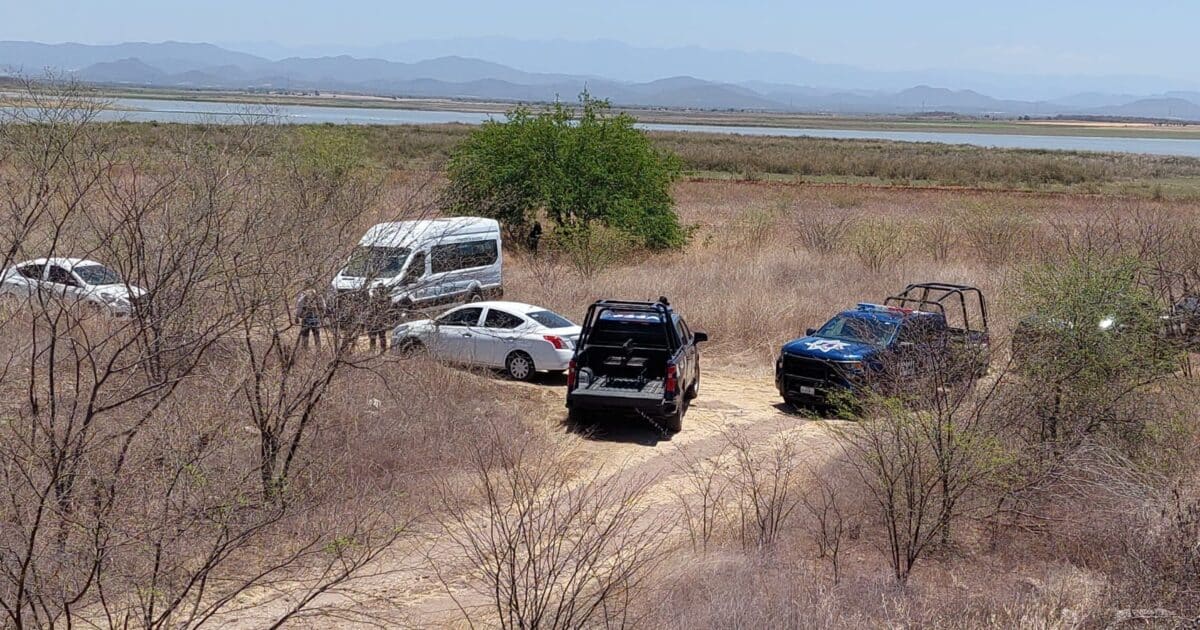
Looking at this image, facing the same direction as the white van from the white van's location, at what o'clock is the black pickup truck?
The black pickup truck is roughly at 10 o'clock from the white van.

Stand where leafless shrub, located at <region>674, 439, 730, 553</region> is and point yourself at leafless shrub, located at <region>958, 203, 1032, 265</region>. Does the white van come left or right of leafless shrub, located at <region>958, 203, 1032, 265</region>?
left

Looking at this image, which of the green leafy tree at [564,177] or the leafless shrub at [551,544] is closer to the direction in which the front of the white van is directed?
the leafless shrub

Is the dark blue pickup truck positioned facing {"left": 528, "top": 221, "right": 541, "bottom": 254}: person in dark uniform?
no

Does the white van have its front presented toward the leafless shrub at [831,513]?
no

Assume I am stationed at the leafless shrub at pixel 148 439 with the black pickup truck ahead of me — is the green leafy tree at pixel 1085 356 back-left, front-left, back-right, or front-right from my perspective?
front-right

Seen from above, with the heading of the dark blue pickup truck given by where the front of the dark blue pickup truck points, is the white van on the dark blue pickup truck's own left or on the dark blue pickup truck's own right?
on the dark blue pickup truck's own right

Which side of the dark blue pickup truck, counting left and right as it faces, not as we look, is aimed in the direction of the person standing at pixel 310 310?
right

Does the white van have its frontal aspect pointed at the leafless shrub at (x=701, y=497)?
no

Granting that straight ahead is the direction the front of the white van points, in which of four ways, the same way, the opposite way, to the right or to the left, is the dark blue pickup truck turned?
the same way

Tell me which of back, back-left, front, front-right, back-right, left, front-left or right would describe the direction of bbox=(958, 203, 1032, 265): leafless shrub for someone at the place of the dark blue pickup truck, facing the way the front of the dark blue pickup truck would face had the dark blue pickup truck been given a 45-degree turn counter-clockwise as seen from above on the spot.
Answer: back

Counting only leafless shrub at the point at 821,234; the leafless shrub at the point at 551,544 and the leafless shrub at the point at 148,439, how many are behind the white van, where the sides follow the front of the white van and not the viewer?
1

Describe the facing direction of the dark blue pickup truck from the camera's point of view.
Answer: facing the viewer and to the left of the viewer

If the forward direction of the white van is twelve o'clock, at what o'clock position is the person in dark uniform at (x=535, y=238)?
The person in dark uniform is roughly at 5 o'clock from the white van.

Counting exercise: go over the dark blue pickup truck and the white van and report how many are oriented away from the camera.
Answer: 0
